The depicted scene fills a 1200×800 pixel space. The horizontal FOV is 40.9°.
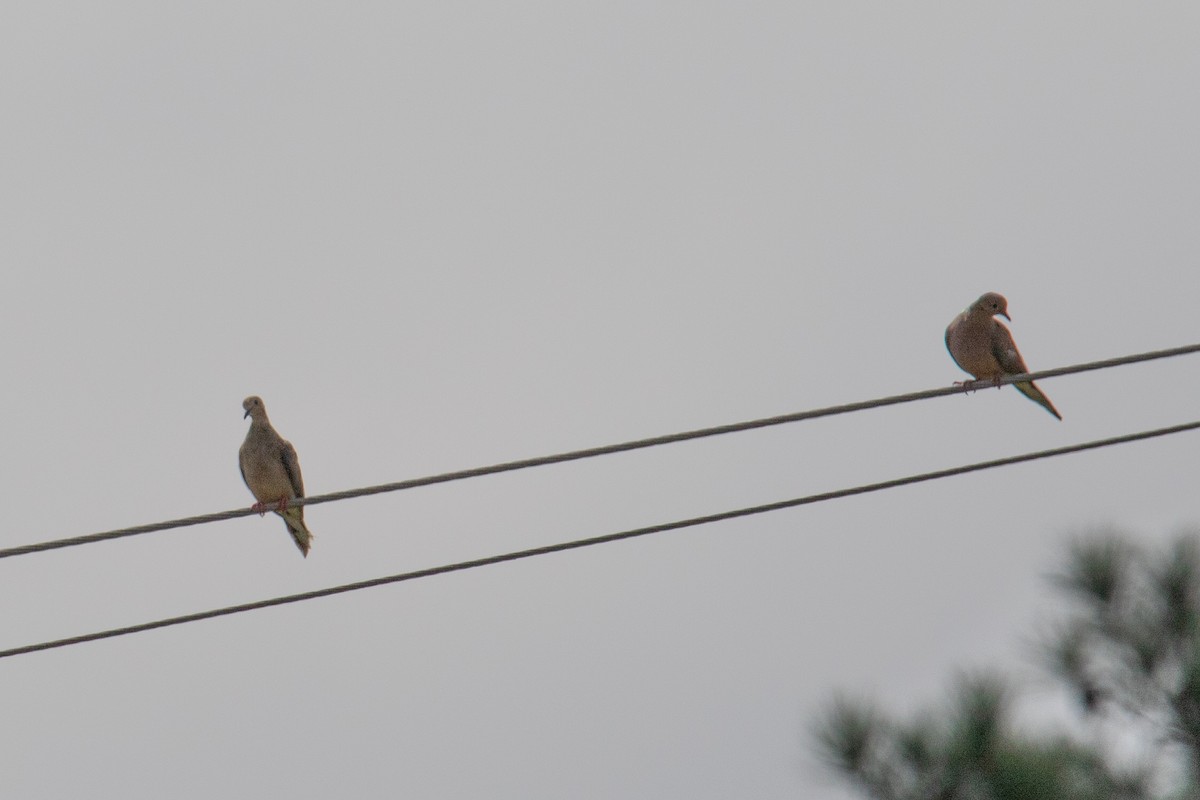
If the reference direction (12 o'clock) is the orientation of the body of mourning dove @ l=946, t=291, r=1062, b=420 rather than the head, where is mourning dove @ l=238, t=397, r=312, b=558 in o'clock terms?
mourning dove @ l=238, t=397, r=312, b=558 is roughly at 1 o'clock from mourning dove @ l=946, t=291, r=1062, b=420.

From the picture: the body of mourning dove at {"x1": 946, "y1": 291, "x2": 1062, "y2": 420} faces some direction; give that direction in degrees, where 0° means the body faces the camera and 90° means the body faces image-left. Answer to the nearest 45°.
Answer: approximately 45°

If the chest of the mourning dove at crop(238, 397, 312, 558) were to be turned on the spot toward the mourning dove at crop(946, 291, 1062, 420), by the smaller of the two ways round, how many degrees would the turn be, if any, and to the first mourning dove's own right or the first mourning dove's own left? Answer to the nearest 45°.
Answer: approximately 135° to the first mourning dove's own left
